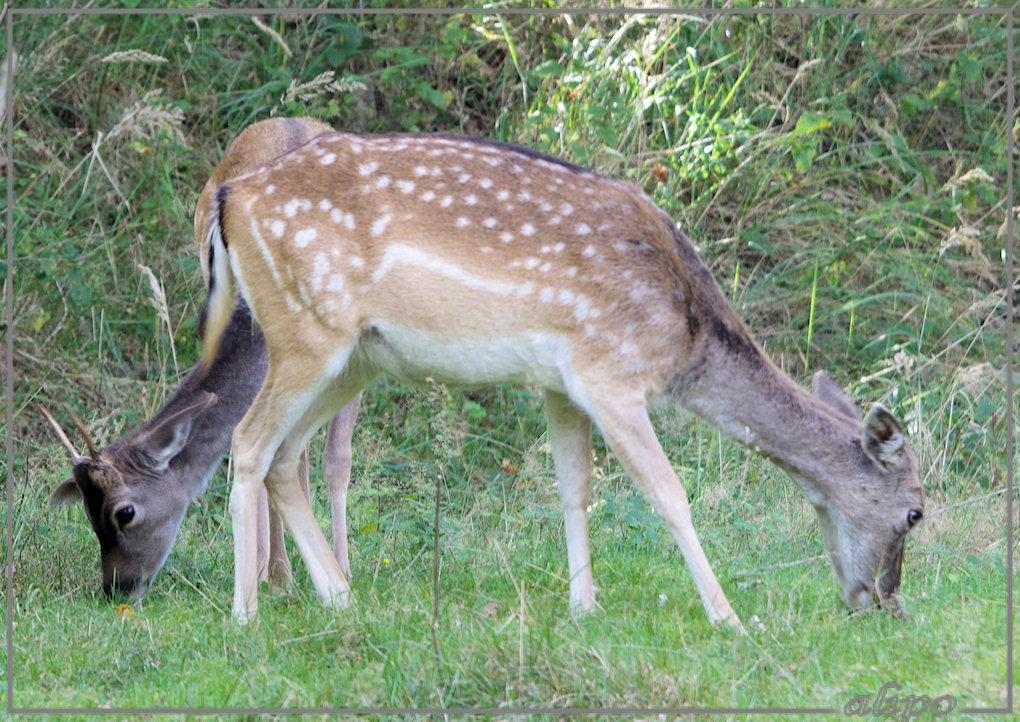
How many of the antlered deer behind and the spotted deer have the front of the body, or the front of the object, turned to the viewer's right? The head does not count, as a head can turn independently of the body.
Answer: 1

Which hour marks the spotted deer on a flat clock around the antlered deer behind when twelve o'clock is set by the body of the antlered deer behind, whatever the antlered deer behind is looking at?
The spotted deer is roughly at 8 o'clock from the antlered deer behind.

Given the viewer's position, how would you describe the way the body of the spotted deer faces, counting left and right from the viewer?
facing to the right of the viewer

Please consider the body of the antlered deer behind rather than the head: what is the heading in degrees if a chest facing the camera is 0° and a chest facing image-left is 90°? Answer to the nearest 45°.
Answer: approximately 45°

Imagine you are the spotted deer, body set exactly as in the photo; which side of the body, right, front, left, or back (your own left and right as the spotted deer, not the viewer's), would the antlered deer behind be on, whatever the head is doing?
back

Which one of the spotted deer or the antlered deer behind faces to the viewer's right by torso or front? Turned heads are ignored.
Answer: the spotted deer
